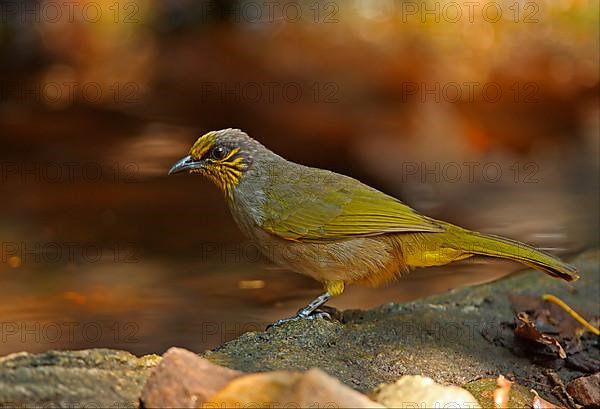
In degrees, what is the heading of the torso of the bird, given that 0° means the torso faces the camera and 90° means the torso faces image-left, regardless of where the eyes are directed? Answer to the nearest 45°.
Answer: approximately 90°

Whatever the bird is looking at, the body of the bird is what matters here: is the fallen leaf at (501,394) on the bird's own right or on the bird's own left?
on the bird's own left

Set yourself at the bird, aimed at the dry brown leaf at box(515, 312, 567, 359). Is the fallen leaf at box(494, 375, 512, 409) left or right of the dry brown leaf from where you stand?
right

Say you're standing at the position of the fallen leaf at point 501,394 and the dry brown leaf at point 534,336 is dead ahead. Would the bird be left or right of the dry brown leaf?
left

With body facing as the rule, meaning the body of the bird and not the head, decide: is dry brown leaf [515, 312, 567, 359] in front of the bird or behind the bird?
behind
